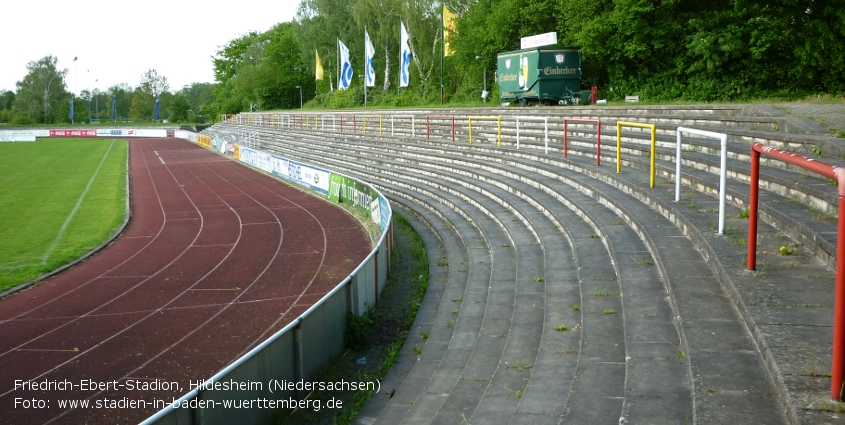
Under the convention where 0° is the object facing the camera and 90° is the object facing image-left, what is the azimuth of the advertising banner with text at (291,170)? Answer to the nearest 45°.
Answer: approximately 45°

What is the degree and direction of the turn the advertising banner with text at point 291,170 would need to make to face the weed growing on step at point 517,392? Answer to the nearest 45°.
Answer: approximately 45° to its left

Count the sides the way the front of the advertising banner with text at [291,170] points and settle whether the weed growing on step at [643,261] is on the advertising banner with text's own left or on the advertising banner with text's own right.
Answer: on the advertising banner with text's own left

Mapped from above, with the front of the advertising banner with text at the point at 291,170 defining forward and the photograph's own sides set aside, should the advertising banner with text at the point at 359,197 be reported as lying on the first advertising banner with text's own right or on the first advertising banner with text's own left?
on the first advertising banner with text's own left

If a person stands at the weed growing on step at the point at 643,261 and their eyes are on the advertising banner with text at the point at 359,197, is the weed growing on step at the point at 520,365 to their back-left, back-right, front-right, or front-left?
back-left

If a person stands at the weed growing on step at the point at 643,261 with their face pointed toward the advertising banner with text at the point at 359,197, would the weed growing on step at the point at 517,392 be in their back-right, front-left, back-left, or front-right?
back-left

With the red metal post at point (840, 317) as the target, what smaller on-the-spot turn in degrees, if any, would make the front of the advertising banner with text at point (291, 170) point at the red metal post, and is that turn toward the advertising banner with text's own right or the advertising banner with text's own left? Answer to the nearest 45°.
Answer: approximately 45° to the advertising banner with text's own left

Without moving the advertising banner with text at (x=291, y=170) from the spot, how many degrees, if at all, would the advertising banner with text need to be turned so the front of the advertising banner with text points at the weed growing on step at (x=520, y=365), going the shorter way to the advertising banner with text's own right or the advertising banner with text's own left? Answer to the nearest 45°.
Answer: approximately 45° to the advertising banner with text's own left

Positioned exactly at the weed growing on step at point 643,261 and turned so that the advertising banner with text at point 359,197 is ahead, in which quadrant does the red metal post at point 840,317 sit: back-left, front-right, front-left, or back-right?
back-left
